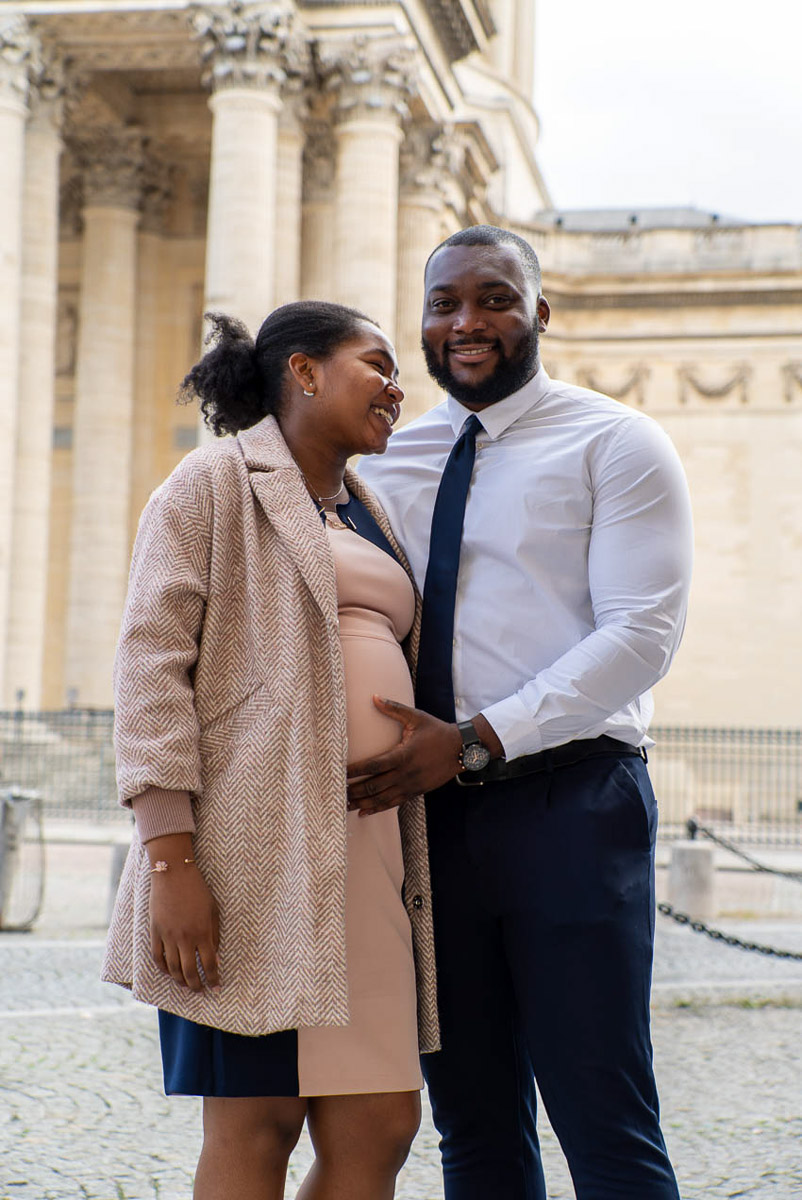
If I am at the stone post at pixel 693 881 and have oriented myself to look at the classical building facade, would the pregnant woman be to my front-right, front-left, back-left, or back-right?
back-left

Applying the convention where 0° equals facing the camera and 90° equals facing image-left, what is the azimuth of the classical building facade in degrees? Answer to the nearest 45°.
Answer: approximately 0°

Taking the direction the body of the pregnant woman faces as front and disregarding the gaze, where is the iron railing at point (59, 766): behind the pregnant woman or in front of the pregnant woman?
behind

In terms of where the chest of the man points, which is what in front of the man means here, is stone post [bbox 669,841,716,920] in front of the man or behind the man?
behind

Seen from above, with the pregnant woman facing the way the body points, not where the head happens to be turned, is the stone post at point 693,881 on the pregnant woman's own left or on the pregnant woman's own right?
on the pregnant woman's own left

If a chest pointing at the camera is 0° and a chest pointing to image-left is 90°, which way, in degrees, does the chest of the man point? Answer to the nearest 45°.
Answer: approximately 45°

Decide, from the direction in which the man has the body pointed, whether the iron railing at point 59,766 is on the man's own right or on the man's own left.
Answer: on the man's own right

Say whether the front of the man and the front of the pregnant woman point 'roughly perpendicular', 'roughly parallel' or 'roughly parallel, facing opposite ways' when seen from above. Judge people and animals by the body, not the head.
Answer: roughly perpendicular

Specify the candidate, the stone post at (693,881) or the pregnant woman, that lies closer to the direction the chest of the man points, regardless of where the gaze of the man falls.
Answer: the pregnant woman

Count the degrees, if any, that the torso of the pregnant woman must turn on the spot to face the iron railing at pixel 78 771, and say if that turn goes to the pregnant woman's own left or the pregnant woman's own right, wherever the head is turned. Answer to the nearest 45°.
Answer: approximately 135° to the pregnant woman's own left
